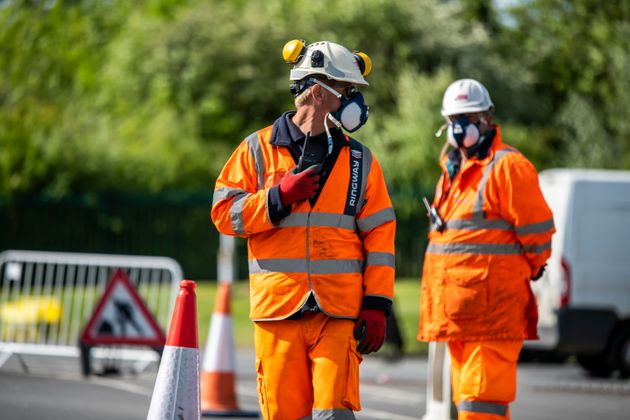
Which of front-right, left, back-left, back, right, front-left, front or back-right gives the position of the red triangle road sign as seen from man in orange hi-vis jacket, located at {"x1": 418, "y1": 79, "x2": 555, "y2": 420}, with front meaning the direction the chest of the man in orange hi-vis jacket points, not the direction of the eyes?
right

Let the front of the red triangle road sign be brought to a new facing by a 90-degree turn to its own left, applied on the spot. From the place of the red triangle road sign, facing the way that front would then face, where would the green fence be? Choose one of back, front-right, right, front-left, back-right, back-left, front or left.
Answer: left

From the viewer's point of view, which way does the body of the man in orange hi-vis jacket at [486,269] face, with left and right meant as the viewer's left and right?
facing the viewer and to the left of the viewer

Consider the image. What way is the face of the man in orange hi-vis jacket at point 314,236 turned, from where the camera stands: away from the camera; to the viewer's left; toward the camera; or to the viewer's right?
to the viewer's right

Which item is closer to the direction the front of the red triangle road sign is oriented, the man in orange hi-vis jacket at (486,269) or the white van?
the man in orange hi-vis jacket

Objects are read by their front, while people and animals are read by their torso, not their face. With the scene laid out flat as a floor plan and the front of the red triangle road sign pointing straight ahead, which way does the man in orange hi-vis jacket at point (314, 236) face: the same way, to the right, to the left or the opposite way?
the same way

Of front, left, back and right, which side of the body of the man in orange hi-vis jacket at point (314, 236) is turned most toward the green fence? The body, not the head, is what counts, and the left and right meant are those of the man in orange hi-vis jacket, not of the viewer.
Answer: back

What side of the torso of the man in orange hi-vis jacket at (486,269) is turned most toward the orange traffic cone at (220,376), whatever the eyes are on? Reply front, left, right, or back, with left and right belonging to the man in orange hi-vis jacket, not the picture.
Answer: right

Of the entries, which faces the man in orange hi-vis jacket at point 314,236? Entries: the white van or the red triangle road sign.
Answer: the red triangle road sign

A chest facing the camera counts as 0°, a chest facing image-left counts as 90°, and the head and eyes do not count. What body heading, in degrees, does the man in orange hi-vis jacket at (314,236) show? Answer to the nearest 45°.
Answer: approximately 0°

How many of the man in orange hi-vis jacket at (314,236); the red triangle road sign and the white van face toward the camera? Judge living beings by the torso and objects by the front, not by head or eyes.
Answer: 2

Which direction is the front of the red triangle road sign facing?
toward the camera

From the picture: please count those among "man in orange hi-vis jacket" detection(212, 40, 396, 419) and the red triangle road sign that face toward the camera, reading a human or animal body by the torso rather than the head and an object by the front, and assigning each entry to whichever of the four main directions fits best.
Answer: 2

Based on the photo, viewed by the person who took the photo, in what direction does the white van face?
facing away from the viewer and to the right of the viewer
